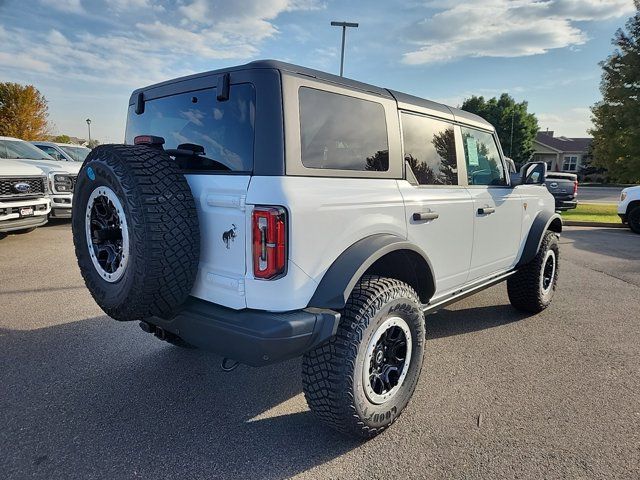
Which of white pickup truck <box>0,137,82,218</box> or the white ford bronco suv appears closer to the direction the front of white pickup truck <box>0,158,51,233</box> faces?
the white ford bronco suv

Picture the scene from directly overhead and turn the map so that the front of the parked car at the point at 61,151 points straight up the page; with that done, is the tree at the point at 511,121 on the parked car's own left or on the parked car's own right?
on the parked car's own left

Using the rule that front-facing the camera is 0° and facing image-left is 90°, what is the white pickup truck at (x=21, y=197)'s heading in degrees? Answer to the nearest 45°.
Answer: approximately 315°

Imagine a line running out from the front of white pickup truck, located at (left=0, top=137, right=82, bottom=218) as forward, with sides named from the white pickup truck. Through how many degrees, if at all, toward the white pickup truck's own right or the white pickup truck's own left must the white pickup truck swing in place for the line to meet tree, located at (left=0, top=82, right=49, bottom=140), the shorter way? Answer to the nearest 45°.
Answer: approximately 135° to the white pickup truck's own left

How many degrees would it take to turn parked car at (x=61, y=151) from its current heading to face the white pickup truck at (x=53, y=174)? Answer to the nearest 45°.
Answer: approximately 45° to its right

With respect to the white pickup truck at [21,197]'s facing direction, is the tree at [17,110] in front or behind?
behind

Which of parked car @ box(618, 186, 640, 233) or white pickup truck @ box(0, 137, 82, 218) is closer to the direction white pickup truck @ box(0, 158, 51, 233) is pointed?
the parked car

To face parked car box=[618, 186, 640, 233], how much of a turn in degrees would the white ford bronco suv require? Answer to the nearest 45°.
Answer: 0° — it already faces it

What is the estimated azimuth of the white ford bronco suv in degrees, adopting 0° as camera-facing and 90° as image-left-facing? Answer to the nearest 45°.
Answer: approximately 225°
